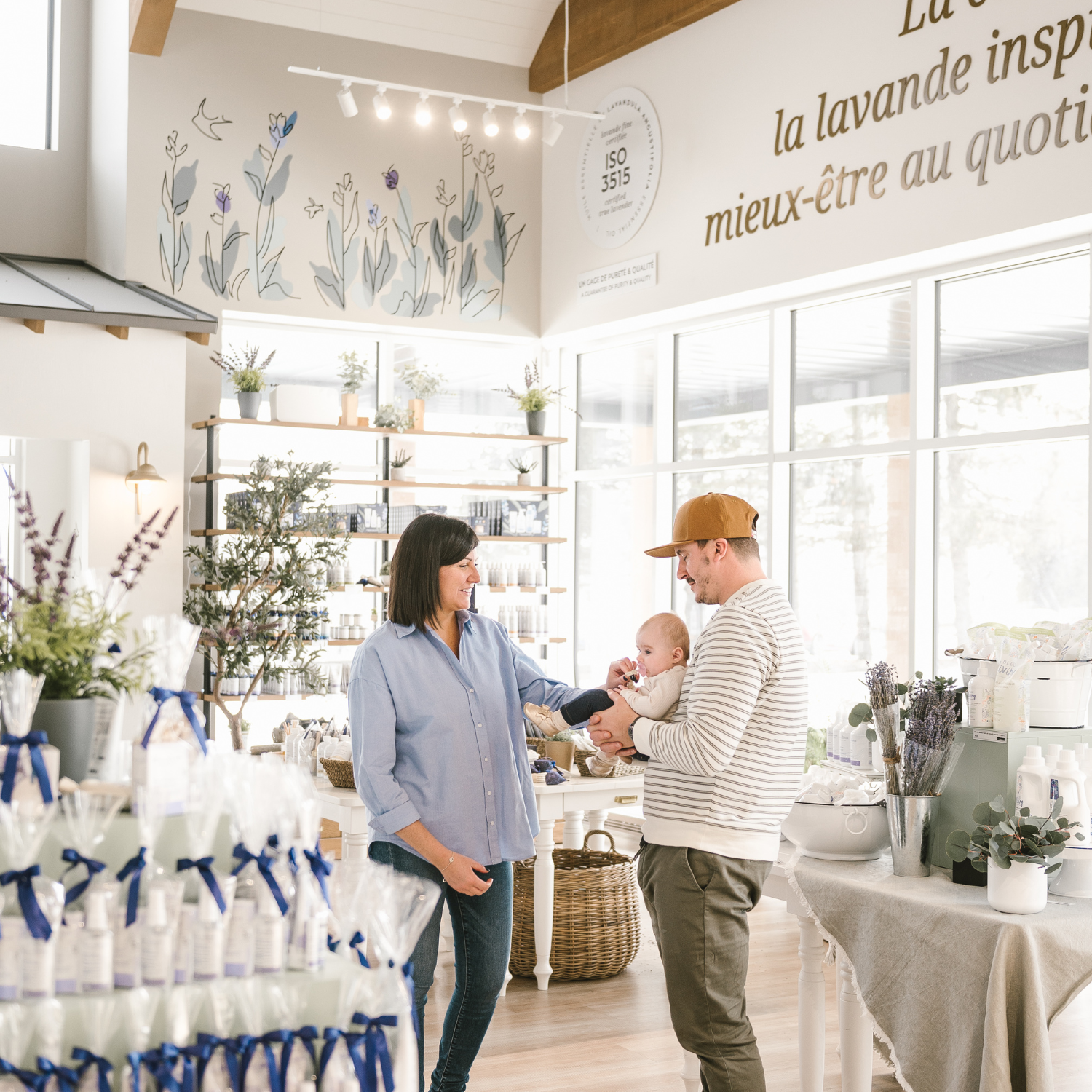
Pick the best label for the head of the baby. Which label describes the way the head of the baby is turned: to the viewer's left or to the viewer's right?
to the viewer's left

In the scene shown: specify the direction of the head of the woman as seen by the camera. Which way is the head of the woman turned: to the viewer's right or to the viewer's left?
to the viewer's right

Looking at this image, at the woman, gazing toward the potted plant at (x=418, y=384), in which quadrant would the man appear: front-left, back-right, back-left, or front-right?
back-right

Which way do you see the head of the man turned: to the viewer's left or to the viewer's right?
to the viewer's left

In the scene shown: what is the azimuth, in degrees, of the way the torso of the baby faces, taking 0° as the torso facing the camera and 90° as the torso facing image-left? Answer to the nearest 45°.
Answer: approximately 90°

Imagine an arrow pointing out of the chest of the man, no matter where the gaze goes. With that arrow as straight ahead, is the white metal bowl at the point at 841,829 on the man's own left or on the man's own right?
on the man's own right

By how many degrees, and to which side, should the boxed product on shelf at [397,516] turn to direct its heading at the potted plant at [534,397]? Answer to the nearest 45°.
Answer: approximately 135° to its left

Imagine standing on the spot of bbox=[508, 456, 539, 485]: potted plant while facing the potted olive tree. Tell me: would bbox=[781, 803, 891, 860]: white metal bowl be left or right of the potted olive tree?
left

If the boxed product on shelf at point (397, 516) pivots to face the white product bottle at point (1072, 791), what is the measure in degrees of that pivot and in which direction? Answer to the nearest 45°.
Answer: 0° — it already faces it

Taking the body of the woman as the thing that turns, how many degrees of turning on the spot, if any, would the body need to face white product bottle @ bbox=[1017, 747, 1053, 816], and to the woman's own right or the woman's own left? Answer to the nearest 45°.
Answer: approximately 45° to the woman's own left

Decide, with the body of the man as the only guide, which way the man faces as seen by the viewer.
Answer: to the viewer's left

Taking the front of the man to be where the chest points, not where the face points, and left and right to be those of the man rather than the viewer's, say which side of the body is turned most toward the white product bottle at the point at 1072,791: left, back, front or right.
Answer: back
